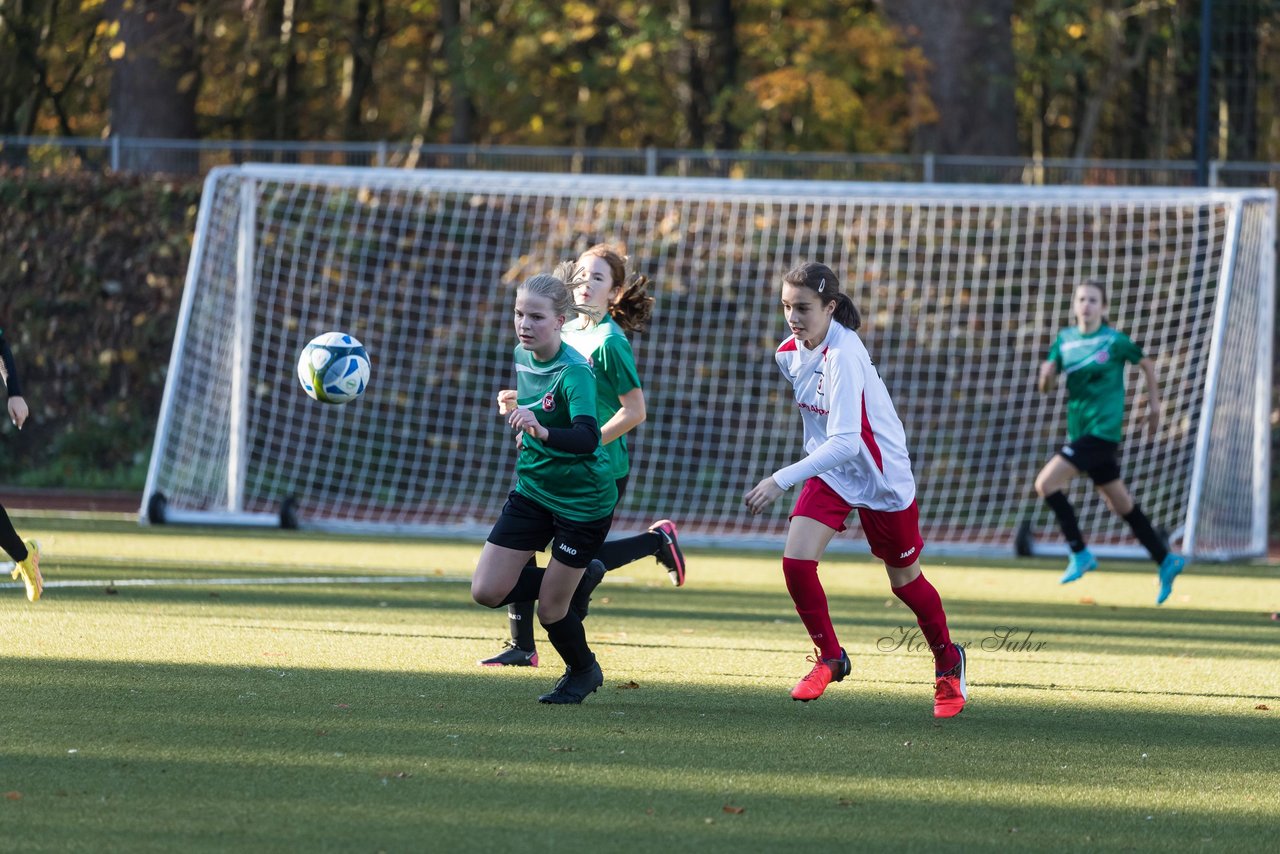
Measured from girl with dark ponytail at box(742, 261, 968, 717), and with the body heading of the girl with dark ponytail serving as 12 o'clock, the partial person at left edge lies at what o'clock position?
The partial person at left edge is roughly at 2 o'clock from the girl with dark ponytail.

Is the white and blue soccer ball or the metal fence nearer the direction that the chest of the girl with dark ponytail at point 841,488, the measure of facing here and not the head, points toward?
the white and blue soccer ball

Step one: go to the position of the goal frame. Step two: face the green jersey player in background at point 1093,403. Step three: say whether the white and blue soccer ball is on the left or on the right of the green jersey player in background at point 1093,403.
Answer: right

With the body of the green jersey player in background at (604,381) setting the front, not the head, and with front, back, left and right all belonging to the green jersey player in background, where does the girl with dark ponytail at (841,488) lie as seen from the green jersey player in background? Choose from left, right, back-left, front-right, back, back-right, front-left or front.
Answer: left

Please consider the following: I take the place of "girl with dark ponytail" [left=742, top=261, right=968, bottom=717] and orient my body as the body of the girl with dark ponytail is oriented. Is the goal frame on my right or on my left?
on my right

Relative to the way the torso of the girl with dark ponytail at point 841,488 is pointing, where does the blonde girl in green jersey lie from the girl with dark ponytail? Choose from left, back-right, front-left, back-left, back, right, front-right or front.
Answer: front-right

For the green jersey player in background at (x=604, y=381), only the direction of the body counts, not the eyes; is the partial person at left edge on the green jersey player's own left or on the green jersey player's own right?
on the green jersey player's own right

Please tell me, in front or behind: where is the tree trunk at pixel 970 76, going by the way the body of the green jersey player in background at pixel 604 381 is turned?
behind

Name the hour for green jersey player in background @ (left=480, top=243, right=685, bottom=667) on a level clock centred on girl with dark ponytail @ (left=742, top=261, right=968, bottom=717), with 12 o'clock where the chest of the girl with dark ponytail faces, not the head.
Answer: The green jersey player in background is roughly at 3 o'clock from the girl with dark ponytail.

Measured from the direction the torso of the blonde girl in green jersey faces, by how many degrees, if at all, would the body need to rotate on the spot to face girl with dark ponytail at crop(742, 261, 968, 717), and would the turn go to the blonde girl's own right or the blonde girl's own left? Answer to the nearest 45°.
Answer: approximately 135° to the blonde girl's own left

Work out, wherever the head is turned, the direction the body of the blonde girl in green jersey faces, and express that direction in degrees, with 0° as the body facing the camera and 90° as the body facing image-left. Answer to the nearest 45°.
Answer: approximately 45°

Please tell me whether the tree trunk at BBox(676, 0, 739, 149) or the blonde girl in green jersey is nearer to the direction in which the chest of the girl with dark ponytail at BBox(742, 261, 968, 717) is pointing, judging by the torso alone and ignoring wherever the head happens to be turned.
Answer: the blonde girl in green jersey

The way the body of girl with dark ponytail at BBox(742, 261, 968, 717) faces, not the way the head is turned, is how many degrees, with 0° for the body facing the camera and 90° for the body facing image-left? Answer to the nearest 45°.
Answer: approximately 45°
